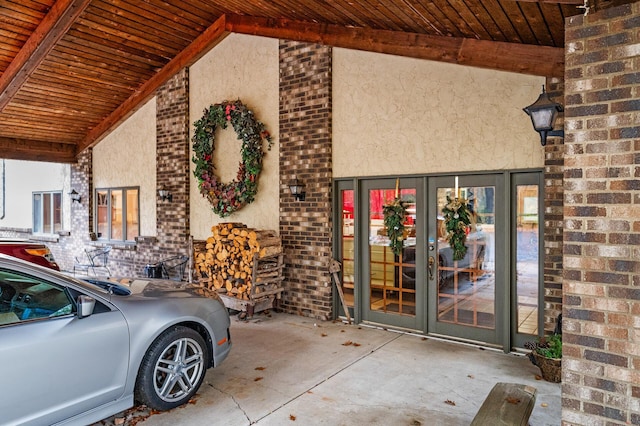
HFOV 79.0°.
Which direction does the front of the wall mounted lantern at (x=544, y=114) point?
to the viewer's left

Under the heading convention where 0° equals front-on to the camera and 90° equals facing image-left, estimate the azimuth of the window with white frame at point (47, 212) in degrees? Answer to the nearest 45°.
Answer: approximately 45°

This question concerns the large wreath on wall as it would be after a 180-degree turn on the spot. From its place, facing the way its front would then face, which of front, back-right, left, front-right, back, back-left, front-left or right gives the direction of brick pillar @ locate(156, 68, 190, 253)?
left

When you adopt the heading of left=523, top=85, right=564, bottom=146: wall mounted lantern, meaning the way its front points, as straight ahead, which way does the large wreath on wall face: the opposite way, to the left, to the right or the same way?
to the left

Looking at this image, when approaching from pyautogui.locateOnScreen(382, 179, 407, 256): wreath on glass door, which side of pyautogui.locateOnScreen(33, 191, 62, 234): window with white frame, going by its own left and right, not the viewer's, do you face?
left

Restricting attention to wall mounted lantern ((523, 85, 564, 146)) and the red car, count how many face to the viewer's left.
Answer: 1

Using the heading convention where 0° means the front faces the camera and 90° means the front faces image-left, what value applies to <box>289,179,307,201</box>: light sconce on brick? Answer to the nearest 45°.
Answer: approximately 45°

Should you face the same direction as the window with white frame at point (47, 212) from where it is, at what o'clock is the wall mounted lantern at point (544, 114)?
The wall mounted lantern is roughly at 10 o'clock from the window with white frame.

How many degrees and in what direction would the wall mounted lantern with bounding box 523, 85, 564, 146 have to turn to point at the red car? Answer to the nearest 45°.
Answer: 0° — it already faces it

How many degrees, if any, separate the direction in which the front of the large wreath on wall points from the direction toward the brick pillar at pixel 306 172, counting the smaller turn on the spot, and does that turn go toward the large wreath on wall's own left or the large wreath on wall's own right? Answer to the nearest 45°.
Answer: approximately 90° to the large wreath on wall's own left

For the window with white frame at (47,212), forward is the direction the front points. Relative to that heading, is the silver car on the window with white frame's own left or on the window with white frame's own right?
on the window with white frame's own left

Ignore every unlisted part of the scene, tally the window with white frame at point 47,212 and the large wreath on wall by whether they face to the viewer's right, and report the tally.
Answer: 0

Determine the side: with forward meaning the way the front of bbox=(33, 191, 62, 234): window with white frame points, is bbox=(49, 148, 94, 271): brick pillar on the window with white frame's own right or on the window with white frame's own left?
on the window with white frame's own left

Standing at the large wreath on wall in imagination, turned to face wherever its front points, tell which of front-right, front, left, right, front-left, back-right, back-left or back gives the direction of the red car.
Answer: front-right
